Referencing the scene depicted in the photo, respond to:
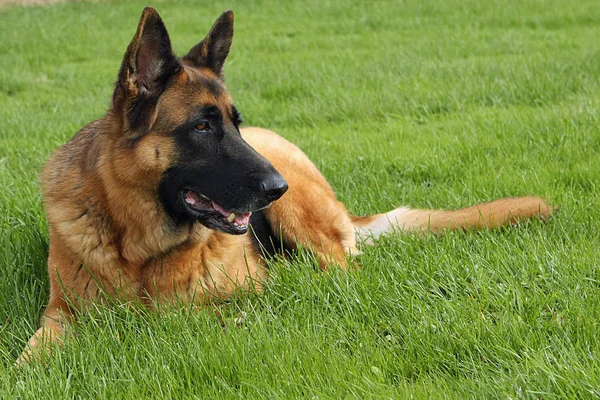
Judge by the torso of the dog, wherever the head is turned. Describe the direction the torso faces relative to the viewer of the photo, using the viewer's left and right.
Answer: facing the viewer and to the left of the viewer
